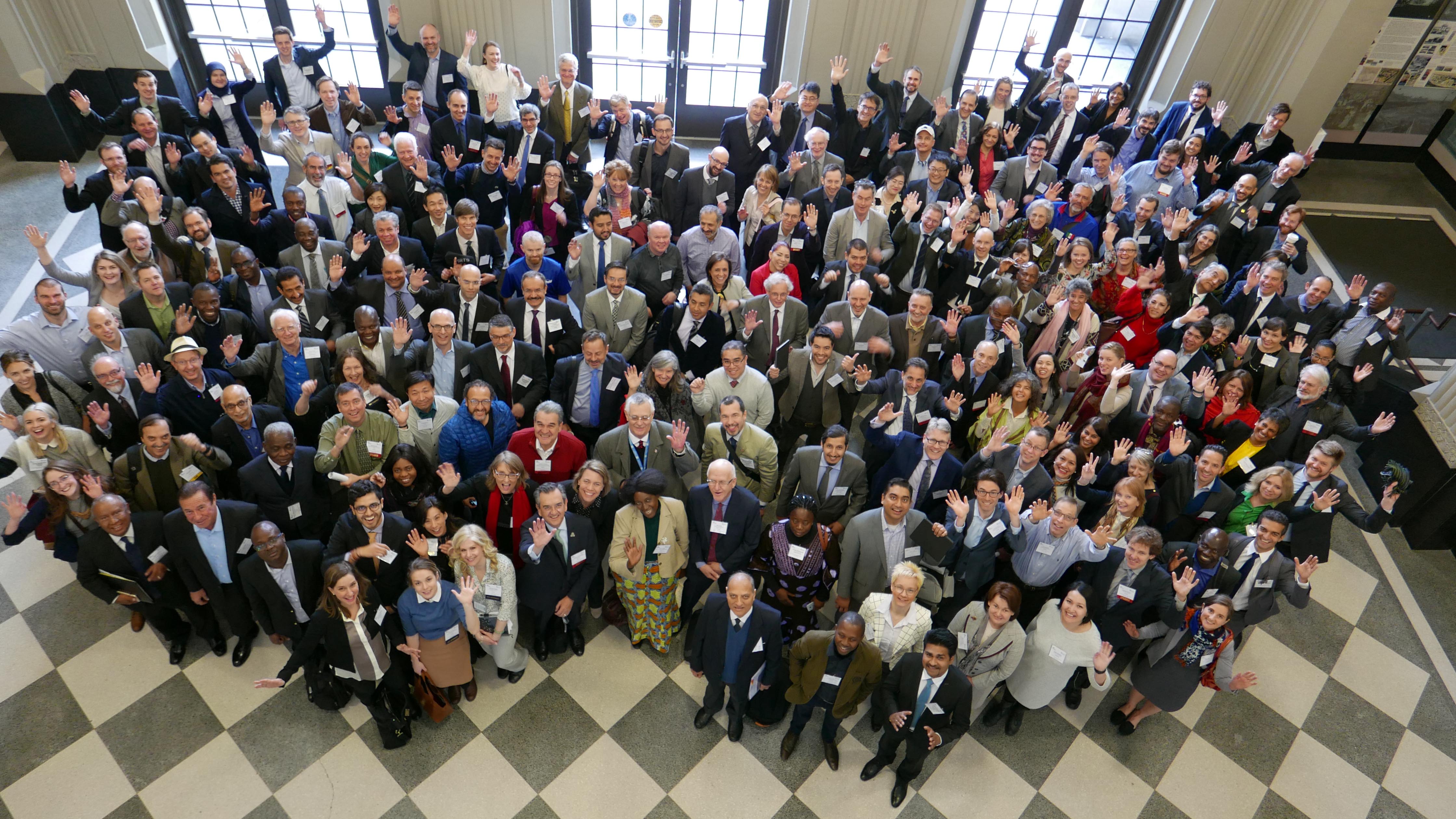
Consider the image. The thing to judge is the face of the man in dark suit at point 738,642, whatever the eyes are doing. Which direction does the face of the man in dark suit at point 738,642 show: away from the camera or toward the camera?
toward the camera

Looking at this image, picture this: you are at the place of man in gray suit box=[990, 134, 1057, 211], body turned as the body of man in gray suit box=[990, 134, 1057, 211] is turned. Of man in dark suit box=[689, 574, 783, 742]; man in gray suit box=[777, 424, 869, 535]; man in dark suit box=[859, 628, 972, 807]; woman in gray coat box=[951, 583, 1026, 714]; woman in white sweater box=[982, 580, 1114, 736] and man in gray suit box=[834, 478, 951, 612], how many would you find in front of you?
6

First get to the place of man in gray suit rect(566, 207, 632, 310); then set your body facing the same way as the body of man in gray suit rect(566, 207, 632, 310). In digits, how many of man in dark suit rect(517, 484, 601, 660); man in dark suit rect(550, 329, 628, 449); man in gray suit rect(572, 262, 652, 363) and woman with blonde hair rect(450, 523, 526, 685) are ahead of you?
4

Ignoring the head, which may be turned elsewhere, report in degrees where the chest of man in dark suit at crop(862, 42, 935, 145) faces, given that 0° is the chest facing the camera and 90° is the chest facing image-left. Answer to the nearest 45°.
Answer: approximately 0°

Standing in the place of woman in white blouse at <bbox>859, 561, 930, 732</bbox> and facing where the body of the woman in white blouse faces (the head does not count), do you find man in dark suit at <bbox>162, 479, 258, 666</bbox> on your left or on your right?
on your right

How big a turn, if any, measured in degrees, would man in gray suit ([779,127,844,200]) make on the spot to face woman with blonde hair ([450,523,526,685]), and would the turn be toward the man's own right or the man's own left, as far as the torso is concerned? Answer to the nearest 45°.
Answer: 0° — they already face them

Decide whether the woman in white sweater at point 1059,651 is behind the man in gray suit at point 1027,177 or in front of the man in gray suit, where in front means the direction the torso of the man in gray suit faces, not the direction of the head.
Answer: in front

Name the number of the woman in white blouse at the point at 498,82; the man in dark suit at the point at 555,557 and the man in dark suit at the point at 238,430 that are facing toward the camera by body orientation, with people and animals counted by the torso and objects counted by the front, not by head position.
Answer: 3

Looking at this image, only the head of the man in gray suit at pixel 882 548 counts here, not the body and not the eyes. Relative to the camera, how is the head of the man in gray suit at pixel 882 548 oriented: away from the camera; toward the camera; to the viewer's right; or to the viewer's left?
toward the camera

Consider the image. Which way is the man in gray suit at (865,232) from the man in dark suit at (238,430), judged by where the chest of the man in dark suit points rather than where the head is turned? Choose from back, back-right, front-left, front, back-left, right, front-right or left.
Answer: left

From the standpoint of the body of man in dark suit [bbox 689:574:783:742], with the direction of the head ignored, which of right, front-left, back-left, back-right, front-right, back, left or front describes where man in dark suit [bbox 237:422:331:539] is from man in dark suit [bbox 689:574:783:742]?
right

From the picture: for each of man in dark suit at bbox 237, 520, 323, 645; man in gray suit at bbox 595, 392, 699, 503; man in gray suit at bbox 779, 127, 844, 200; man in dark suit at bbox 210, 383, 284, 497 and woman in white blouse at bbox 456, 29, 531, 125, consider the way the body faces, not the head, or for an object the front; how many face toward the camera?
5

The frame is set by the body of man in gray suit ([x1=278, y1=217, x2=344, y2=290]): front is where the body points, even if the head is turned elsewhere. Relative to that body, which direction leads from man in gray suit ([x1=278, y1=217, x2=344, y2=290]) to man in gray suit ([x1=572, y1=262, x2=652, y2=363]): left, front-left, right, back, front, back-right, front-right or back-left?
front-left

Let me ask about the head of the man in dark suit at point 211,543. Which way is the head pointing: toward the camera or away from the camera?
toward the camera

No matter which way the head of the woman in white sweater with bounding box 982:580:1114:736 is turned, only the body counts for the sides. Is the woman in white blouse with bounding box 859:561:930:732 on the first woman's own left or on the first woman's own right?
on the first woman's own right

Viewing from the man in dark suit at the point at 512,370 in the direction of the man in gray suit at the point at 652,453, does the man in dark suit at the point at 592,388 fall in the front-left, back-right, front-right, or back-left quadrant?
front-left

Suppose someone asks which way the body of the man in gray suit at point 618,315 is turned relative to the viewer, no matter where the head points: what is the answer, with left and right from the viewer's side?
facing the viewer

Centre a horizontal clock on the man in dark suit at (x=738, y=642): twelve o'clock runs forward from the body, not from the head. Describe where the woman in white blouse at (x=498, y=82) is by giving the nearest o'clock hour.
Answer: The woman in white blouse is roughly at 5 o'clock from the man in dark suit.

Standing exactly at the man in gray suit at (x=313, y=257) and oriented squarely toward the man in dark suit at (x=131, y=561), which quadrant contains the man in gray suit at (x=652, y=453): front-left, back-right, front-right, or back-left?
front-left

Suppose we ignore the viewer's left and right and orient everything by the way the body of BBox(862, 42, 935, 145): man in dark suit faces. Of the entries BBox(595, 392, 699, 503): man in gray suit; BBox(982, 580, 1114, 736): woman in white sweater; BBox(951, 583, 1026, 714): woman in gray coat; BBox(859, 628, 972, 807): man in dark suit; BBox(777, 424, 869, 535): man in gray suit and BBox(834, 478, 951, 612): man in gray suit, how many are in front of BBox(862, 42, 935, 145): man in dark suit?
6

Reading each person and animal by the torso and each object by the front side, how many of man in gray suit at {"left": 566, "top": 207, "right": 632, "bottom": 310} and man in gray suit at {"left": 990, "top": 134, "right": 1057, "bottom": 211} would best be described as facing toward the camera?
2

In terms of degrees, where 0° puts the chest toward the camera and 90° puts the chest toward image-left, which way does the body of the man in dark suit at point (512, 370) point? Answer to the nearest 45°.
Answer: approximately 0°
